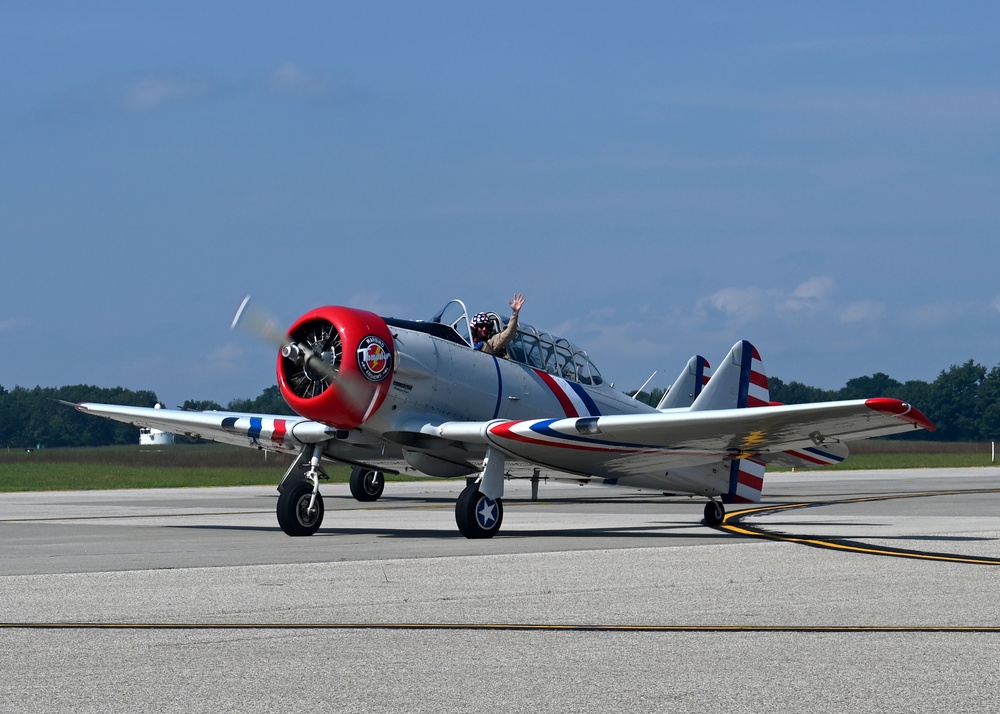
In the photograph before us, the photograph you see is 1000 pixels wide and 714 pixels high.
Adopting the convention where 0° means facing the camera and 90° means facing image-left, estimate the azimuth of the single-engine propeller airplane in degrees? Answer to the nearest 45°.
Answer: approximately 45°
